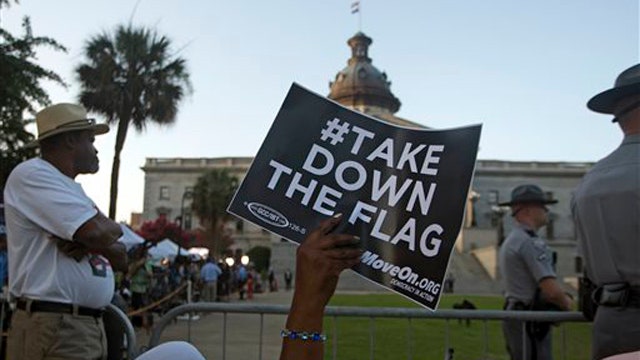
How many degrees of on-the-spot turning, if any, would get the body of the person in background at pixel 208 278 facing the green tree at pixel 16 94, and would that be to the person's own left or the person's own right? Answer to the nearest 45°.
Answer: approximately 135° to the person's own left

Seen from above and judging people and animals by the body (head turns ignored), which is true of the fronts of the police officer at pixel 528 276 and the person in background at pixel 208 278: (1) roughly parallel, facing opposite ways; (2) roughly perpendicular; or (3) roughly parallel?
roughly perpendicular

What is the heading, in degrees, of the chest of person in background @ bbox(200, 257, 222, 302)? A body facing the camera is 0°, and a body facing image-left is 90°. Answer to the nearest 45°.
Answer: approximately 180°
